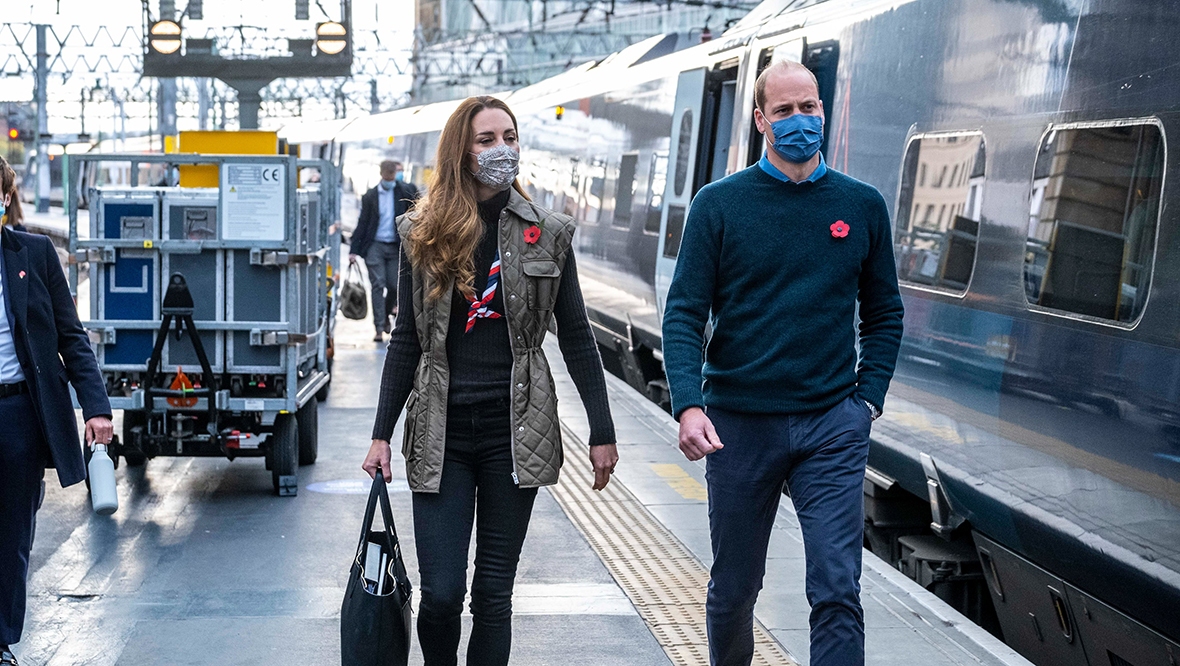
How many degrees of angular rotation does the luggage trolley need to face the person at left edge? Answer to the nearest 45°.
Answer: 0° — it already faces them

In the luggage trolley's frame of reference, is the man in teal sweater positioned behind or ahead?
ahead

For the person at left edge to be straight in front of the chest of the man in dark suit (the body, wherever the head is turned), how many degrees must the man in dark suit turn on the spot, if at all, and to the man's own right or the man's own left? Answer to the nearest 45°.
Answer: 0° — they already face them

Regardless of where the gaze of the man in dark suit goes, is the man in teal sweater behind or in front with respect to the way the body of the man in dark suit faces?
in front

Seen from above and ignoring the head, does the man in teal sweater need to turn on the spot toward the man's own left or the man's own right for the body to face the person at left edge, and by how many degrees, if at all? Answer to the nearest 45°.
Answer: approximately 90° to the man's own right

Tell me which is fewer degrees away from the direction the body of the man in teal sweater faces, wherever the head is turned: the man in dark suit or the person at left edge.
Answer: the person at left edge

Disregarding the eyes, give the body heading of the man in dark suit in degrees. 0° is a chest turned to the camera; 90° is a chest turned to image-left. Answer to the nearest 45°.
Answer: approximately 0°

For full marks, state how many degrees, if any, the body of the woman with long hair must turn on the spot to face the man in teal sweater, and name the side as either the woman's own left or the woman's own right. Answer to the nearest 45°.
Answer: approximately 90° to the woman's own left
